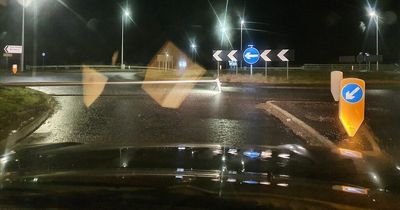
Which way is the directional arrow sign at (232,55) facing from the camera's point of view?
toward the camera

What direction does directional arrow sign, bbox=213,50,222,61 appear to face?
toward the camera

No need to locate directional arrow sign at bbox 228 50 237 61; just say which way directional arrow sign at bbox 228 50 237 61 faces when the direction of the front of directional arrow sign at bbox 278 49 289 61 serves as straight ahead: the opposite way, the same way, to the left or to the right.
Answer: the same way

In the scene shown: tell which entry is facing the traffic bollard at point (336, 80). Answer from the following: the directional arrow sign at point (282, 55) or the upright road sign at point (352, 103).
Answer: the directional arrow sign

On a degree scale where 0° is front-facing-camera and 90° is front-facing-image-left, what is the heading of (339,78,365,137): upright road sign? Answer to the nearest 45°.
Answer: approximately 0°

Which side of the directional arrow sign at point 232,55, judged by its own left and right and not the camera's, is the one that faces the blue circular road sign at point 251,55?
left

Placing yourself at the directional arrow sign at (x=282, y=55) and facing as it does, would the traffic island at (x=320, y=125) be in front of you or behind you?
in front

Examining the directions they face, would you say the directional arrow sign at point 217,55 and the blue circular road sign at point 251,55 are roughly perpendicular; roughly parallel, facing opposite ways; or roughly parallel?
roughly parallel

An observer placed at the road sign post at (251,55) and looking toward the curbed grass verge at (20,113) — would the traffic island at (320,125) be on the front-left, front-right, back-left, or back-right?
front-left

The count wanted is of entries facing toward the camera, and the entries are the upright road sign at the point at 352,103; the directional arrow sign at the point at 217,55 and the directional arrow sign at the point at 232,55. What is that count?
3

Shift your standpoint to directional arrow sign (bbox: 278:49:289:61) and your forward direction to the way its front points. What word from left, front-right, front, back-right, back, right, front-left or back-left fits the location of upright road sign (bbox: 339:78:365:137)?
front
